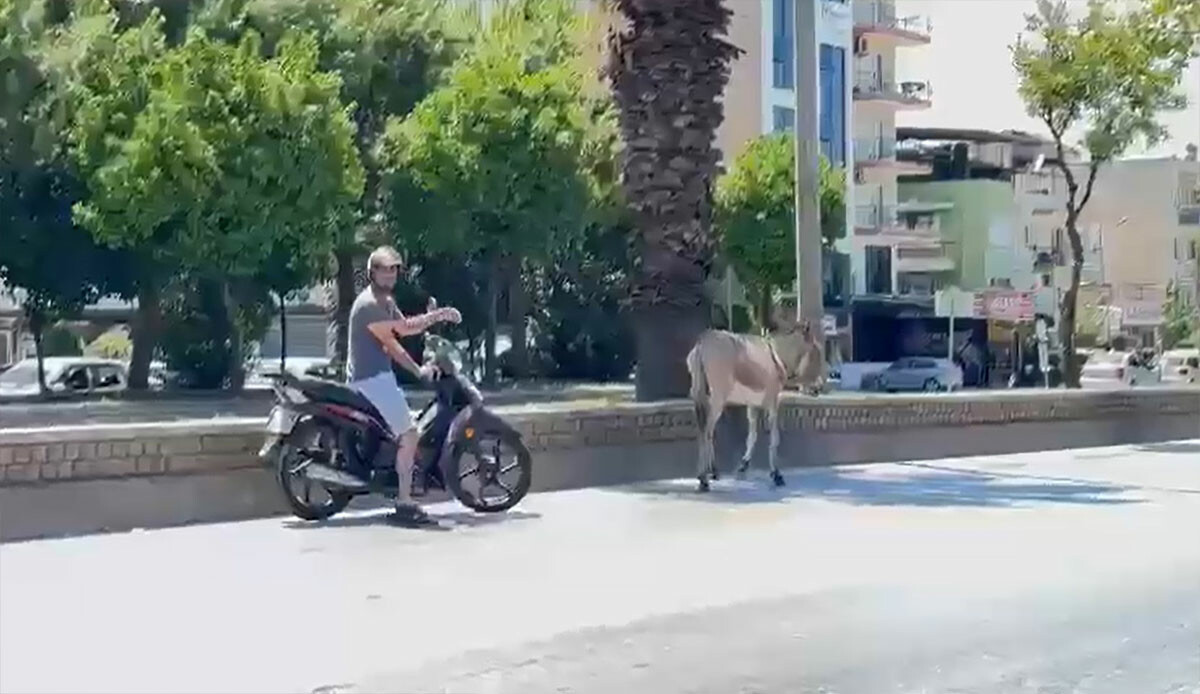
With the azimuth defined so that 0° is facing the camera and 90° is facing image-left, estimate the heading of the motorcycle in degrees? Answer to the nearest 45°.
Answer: approximately 270°

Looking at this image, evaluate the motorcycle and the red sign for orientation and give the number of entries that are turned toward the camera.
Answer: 1

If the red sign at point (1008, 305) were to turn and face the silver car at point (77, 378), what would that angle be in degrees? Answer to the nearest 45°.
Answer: approximately 90° to its right

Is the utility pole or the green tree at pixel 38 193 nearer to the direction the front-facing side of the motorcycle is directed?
the utility pole

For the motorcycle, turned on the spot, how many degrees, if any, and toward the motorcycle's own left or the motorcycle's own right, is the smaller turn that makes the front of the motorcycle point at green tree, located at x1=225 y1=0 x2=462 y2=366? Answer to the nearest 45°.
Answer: approximately 90° to the motorcycle's own left

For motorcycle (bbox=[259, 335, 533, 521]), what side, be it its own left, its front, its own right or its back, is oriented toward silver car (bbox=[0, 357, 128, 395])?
left

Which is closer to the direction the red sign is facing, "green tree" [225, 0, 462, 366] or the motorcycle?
the motorcycle

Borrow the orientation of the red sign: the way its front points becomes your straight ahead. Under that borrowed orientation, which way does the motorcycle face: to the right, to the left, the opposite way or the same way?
to the left

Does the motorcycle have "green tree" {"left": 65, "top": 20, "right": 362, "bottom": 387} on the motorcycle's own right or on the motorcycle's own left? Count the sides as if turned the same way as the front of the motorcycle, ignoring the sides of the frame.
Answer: on the motorcycle's own left

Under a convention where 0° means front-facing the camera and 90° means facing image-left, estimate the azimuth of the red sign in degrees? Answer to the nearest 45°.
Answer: approximately 0°

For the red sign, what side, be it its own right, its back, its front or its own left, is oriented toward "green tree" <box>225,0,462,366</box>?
front
